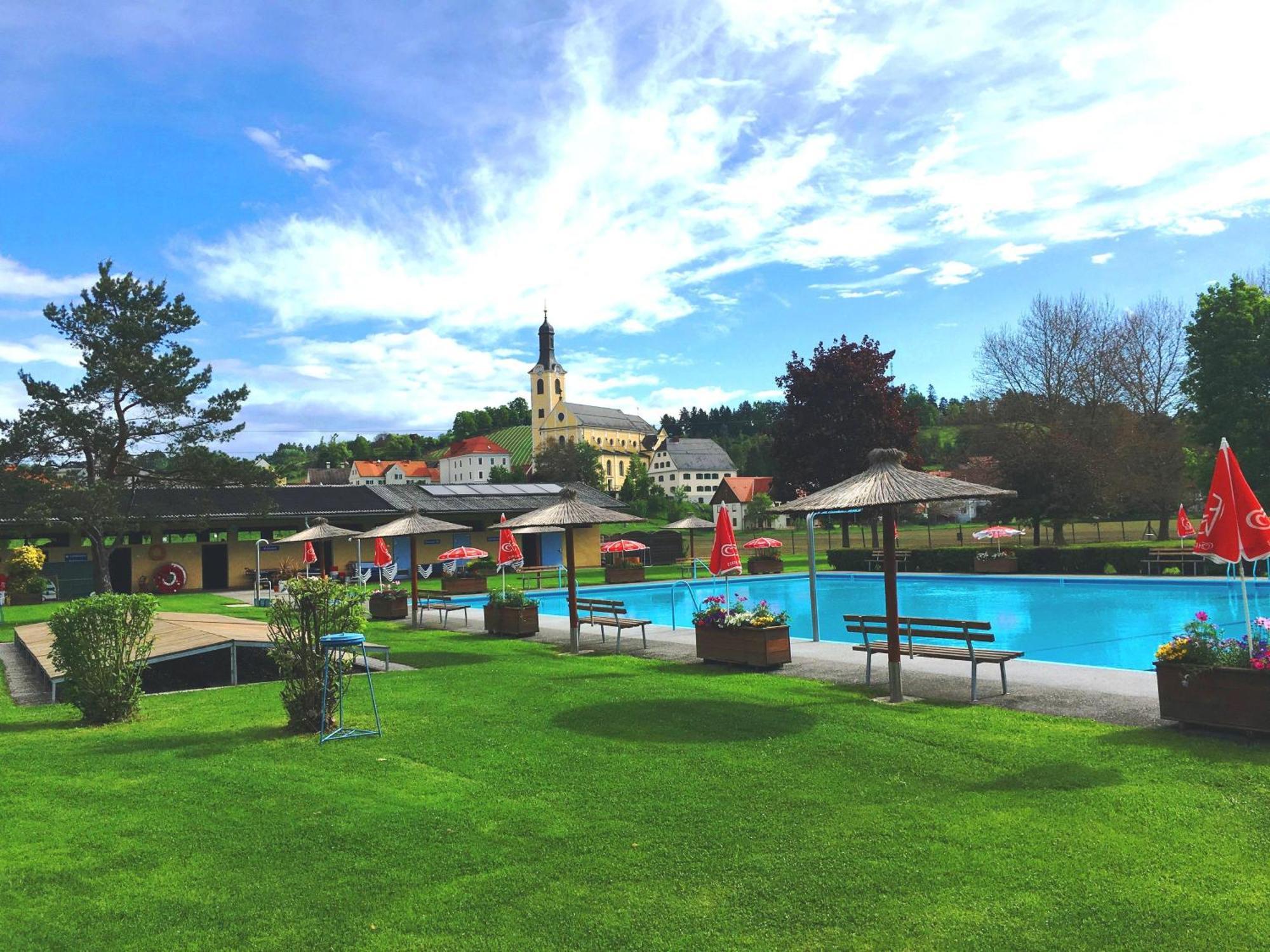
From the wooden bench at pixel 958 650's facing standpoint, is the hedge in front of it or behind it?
in front

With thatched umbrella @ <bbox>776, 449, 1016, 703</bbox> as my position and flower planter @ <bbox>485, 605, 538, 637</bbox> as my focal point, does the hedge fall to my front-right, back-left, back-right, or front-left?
front-right

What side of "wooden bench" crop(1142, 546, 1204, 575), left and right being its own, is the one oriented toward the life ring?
right

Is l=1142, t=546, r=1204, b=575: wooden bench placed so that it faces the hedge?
no

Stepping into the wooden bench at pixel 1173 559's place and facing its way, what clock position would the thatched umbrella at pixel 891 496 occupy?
The thatched umbrella is roughly at 12 o'clock from the wooden bench.

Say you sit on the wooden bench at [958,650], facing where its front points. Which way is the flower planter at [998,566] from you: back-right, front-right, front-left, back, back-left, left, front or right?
front-left

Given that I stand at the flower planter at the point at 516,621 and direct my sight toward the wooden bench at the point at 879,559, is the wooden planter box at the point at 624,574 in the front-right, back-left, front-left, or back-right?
front-left

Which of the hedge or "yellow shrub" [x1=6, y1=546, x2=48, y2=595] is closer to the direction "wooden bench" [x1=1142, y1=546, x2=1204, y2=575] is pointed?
the yellow shrub

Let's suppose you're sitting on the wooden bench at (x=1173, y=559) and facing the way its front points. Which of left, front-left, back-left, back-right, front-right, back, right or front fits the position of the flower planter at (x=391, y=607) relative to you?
front-right

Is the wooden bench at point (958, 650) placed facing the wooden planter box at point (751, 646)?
no

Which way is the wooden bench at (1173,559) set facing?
toward the camera

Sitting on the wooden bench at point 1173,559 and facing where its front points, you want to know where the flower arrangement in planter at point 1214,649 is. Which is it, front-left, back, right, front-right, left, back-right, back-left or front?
front

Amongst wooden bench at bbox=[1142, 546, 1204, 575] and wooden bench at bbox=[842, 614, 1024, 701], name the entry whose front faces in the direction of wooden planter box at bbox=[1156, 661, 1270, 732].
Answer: wooden bench at bbox=[1142, 546, 1204, 575]

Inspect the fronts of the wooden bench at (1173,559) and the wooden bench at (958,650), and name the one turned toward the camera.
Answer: the wooden bench at (1173,559)

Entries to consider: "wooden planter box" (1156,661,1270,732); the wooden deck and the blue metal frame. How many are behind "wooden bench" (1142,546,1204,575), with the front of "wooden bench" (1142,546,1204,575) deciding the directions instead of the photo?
0

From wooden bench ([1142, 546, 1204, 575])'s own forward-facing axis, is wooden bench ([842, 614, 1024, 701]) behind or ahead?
ahead

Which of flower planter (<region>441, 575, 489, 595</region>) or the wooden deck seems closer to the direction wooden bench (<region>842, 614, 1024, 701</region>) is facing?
the flower planter

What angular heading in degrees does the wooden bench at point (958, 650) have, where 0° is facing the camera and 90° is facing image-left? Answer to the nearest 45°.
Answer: approximately 225°
